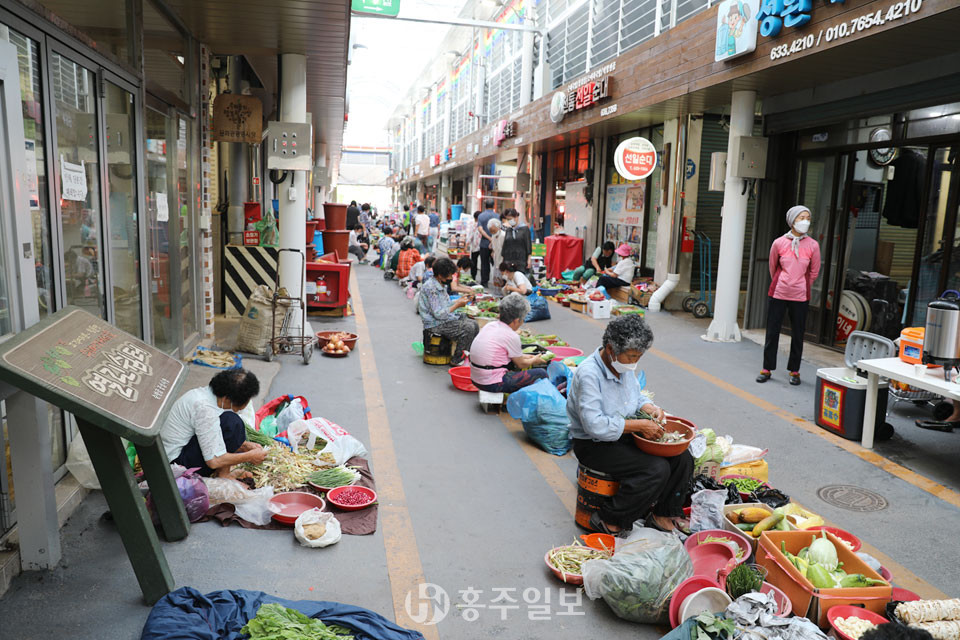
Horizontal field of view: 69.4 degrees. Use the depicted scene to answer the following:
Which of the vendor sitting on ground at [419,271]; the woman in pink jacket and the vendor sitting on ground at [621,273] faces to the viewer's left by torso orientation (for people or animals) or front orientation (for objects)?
the vendor sitting on ground at [621,273]

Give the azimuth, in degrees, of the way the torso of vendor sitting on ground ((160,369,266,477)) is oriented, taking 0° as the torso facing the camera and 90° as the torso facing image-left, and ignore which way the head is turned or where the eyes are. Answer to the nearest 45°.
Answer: approximately 270°

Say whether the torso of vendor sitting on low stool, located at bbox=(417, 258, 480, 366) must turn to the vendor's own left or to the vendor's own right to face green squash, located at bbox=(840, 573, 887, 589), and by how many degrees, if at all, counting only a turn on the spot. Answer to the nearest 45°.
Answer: approximately 90° to the vendor's own right

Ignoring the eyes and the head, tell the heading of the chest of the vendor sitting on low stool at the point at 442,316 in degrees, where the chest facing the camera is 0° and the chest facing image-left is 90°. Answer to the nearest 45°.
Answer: approximately 270°

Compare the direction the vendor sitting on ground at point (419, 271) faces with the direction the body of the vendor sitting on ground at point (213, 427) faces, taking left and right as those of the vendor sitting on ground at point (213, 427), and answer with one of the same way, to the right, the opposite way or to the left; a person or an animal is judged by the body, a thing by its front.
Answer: the same way

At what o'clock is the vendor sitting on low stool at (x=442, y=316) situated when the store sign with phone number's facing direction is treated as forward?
The vendor sitting on low stool is roughly at 1 o'clock from the store sign with phone number.

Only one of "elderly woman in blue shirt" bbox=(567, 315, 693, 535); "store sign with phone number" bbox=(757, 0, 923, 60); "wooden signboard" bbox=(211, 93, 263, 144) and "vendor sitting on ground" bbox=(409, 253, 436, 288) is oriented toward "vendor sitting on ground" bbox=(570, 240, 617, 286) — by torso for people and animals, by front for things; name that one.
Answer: "vendor sitting on ground" bbox=(409, 253, 436, 288)

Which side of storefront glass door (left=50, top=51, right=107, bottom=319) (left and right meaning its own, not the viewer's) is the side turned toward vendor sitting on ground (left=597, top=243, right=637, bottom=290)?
left

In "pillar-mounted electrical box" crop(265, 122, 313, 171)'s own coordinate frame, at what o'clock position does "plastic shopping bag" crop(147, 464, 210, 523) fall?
The plastic shopping bag is roughly at 12 o'clock from the pillar-mounted electrical box.

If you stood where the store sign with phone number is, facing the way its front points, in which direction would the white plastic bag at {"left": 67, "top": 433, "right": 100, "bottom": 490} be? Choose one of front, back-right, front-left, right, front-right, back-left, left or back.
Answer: front

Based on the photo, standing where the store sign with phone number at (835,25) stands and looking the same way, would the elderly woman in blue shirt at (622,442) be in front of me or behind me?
in front

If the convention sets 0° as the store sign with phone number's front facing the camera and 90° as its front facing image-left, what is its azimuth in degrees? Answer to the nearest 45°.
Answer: approximately 45°

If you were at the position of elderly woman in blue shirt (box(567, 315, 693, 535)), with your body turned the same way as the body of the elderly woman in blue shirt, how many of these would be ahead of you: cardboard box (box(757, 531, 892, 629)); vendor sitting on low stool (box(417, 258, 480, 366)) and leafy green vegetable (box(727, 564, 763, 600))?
2

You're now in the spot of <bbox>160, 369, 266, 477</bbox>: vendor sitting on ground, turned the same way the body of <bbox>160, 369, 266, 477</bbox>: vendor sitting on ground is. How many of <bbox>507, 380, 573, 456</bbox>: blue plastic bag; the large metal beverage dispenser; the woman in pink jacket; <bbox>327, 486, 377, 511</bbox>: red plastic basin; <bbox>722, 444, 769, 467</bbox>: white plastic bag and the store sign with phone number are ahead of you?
6

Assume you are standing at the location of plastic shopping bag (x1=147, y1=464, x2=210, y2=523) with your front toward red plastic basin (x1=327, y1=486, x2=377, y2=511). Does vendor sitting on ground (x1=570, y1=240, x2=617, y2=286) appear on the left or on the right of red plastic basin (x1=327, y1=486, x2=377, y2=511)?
left

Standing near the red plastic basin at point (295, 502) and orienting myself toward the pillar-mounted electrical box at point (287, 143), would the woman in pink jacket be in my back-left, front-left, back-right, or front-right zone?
front-right

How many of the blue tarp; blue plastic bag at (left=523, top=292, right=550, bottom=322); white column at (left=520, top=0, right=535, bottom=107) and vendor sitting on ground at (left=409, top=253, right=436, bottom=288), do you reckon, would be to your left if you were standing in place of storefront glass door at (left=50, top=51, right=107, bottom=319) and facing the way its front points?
3

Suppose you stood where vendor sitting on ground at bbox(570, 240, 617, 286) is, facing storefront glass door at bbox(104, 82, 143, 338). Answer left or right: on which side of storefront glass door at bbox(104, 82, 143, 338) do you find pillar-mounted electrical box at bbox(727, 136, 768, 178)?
left

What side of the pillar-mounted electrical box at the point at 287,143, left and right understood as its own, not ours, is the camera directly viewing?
front
